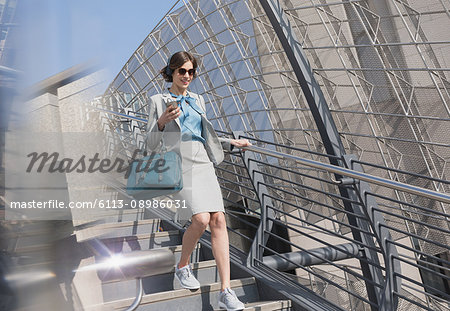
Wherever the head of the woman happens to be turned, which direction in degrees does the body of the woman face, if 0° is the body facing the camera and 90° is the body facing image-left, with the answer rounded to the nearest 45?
approximately 315°
